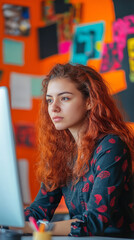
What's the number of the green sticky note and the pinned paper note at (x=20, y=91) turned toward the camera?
2

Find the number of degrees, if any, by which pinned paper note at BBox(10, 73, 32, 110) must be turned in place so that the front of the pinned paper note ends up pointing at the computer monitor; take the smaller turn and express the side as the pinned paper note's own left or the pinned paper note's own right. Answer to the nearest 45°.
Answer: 0° — it already faces it

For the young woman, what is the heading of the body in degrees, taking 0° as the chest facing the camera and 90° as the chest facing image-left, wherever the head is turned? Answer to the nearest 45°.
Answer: approximately 45°

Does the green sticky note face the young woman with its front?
yes

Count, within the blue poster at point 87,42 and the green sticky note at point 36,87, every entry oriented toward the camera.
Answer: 2

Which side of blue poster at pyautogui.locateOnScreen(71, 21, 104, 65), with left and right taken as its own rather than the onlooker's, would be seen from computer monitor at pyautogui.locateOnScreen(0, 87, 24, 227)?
front

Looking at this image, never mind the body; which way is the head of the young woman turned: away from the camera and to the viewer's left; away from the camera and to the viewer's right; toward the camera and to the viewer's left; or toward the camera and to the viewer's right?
toward the camera and to the viewer's left

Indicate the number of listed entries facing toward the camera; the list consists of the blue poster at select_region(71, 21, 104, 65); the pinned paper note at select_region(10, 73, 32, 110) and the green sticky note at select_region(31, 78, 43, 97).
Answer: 3

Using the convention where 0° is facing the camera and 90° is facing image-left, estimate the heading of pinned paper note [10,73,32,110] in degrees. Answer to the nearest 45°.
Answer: approximately 0°
